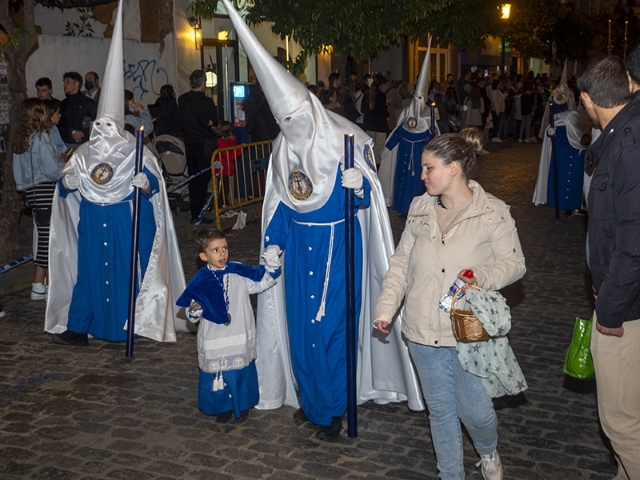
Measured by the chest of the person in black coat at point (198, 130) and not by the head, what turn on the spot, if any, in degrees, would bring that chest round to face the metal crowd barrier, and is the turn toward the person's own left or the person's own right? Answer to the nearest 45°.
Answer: approximately 90° to the person's own right

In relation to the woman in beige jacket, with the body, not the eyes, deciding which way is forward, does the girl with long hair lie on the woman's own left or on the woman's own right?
on the woman's own right

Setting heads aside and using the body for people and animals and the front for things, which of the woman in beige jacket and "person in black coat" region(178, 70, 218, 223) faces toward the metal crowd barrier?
the person in black coat

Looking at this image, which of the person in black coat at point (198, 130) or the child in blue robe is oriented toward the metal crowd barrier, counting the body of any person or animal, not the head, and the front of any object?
the person in black coat

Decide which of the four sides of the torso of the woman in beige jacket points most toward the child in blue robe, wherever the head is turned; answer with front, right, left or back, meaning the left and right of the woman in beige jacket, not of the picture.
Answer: right

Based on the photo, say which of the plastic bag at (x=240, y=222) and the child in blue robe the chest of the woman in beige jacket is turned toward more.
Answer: the child in blue robe
